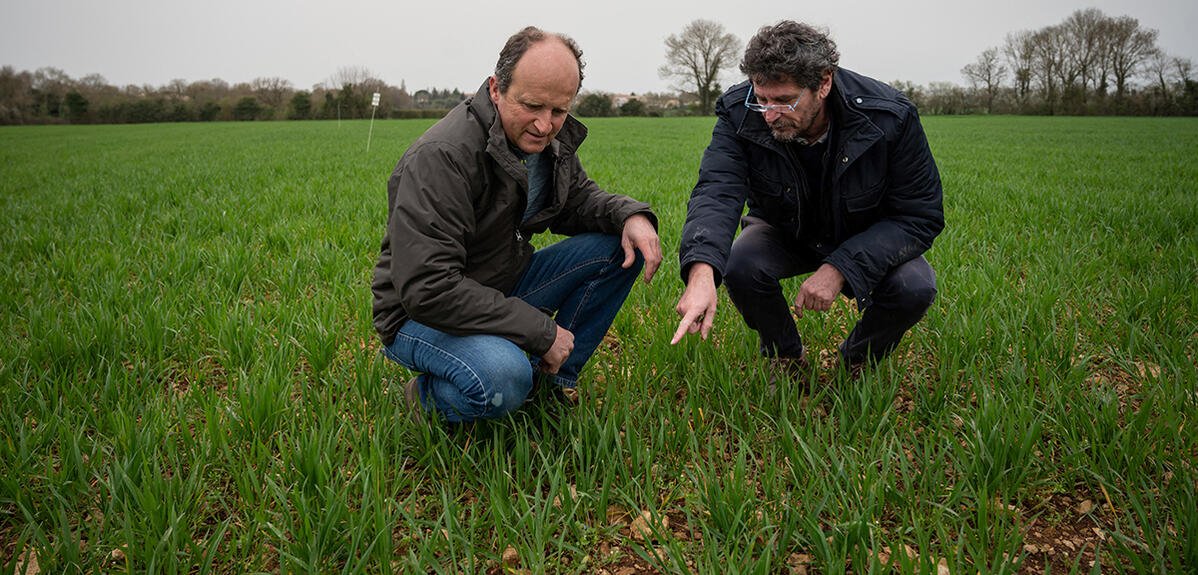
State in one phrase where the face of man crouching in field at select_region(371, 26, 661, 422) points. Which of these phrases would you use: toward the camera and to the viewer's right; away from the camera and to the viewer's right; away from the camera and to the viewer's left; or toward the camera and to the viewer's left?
toward the camera and to the viewer's right

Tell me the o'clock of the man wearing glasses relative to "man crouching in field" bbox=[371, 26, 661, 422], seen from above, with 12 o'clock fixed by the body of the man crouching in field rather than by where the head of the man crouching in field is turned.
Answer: The man wearing glasses is roughly at 10 o'clock from the man crouching in field.

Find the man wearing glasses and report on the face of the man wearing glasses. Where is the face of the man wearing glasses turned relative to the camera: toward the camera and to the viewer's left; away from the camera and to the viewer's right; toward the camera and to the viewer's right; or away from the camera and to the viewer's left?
toward the camera and to the viewer's left

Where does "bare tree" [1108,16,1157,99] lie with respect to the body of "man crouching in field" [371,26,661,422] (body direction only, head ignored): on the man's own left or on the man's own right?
on the man's own left

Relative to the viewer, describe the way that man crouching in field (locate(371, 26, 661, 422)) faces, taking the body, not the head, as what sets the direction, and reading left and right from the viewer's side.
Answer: facing the viewer and to the right of the viewer

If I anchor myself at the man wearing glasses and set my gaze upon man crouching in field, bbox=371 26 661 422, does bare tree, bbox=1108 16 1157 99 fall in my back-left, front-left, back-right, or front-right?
back-right
